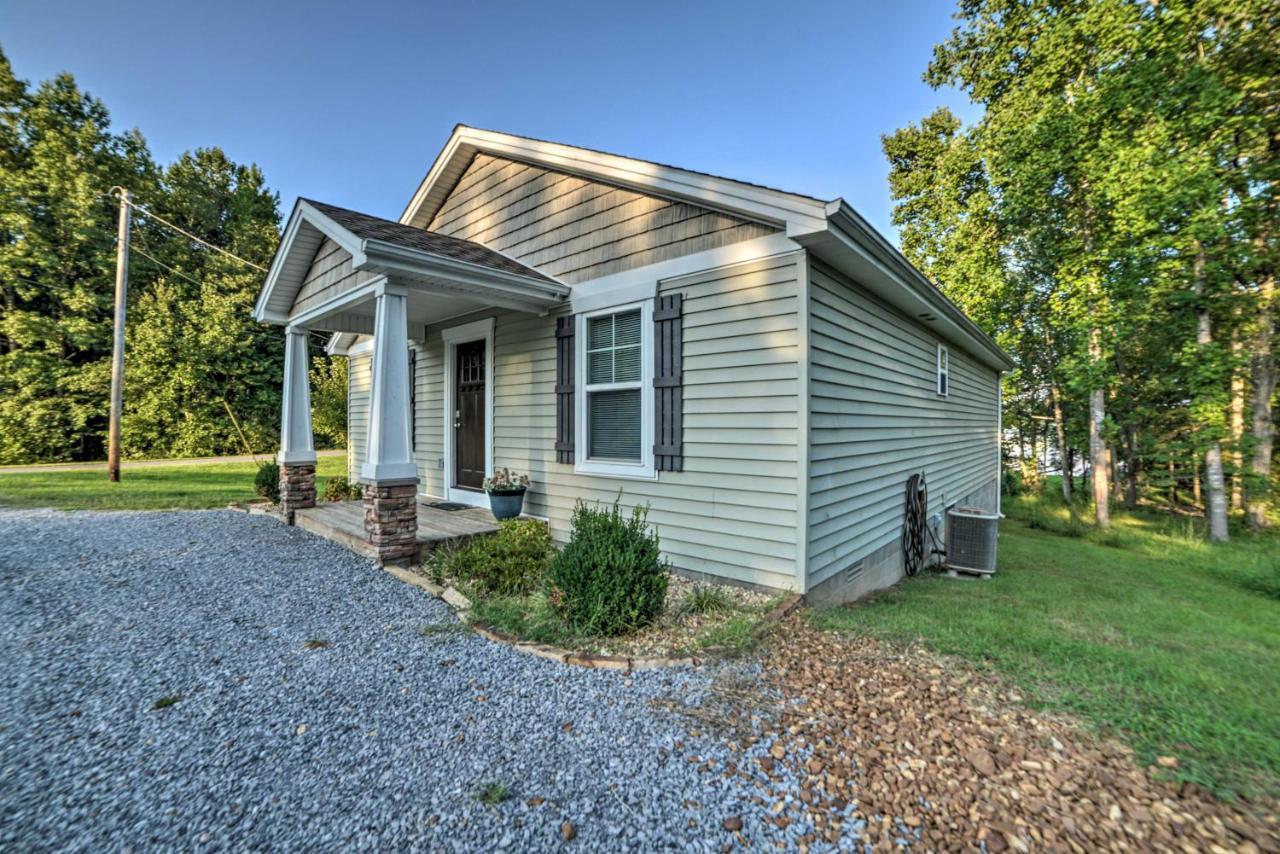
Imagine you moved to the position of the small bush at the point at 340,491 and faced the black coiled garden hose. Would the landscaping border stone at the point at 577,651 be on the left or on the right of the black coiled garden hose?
right

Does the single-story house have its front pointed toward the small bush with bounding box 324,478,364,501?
no

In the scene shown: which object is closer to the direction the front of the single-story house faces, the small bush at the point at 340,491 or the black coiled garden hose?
the small bush

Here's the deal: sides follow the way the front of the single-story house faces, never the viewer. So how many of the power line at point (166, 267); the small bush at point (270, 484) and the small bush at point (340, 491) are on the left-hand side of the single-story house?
0

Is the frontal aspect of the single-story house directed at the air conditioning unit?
no

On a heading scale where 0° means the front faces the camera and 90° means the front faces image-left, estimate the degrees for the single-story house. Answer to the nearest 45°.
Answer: approximately 45°

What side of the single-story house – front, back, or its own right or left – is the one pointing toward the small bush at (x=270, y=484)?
right

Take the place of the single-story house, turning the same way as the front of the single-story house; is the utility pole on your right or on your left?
on your right

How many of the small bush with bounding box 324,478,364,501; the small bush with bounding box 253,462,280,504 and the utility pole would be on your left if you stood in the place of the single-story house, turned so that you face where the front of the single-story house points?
0

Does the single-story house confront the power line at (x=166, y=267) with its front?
no

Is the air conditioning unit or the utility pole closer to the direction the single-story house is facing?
the utility pole
